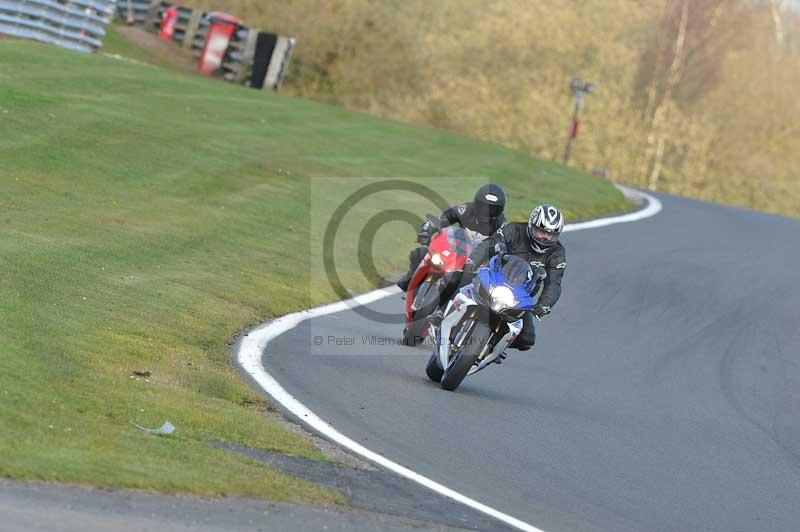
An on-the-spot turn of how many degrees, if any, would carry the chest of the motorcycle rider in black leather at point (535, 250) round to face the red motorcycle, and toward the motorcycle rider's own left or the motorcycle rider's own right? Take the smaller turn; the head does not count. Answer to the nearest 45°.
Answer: approximately 135° to the motorcycle rider's own right

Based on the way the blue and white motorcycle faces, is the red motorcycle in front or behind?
behind

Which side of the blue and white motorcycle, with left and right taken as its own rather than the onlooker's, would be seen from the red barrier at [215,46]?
back

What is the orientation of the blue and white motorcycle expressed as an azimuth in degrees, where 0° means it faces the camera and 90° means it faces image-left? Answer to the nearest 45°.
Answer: approximately 0°

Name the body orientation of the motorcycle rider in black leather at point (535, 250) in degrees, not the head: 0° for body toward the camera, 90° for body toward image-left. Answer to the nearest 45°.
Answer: approximately 0°
